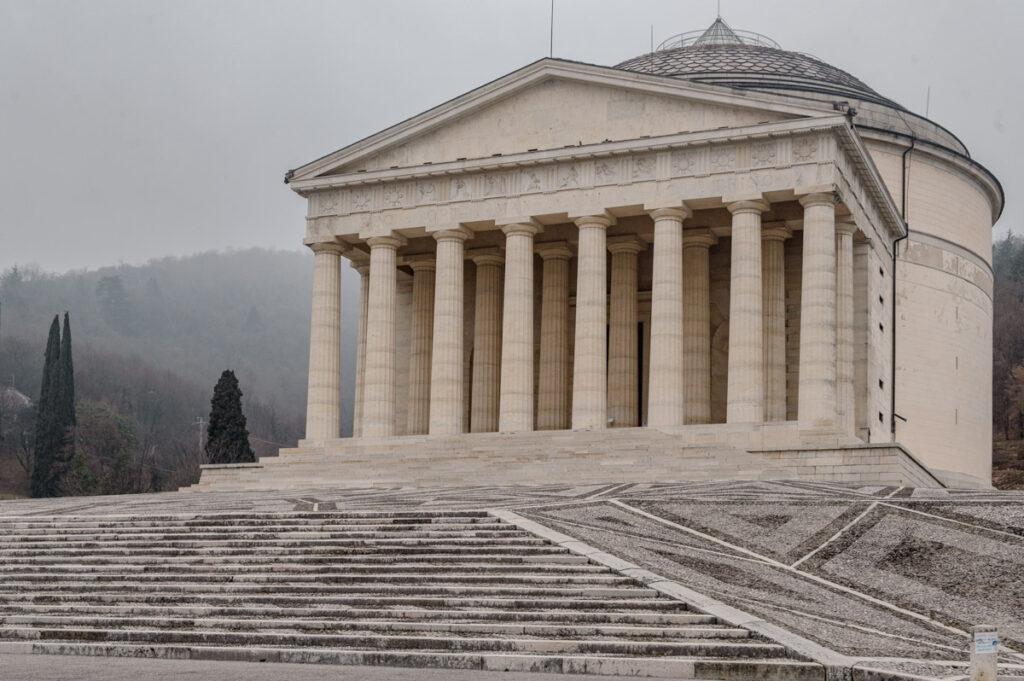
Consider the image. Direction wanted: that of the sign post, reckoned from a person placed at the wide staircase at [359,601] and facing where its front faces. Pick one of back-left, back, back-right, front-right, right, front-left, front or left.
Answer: front-left

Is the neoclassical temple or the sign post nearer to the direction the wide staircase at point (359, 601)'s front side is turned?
the sign post

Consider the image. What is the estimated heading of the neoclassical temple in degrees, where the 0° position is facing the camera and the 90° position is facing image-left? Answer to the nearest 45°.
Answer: approximately 45°

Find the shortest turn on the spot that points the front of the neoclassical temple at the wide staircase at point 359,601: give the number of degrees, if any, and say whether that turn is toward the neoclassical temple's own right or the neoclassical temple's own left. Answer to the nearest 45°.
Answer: approximately 45° to the neoclassical temple's own left

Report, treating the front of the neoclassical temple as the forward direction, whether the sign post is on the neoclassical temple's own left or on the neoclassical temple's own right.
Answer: on the neoclassical temple's own left

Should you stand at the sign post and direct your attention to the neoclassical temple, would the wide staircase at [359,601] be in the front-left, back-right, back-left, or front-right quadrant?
front-left

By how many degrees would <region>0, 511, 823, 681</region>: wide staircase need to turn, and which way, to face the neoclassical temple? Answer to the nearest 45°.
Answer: approximately 180°

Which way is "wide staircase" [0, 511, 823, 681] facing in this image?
toward the camera

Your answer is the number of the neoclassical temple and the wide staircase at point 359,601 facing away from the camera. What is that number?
0
